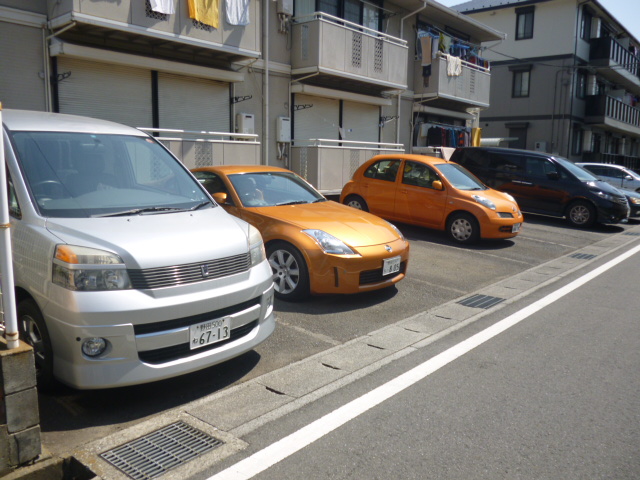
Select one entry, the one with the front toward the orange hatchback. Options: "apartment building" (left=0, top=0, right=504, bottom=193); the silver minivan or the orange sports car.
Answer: the apartment building

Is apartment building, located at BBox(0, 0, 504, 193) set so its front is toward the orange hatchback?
yes

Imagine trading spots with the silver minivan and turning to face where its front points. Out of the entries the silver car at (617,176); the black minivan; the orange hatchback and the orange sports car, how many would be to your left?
4

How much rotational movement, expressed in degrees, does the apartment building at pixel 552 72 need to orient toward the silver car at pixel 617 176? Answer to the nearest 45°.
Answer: approximately 45° to its right

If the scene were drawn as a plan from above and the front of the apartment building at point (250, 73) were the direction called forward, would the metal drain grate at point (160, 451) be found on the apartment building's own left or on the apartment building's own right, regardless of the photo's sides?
on the apartment building's own right

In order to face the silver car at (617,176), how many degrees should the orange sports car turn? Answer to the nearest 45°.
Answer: approximately 90° to its left

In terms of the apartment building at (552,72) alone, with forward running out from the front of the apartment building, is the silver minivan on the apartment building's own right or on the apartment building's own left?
on the apartment building's own right

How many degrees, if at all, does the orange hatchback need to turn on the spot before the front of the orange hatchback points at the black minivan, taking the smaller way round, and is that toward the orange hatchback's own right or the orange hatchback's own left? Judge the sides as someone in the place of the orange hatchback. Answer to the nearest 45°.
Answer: approximately 90° to the orange hatchback's own left

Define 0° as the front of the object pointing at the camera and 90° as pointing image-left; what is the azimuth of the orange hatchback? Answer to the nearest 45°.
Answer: approximately 315°

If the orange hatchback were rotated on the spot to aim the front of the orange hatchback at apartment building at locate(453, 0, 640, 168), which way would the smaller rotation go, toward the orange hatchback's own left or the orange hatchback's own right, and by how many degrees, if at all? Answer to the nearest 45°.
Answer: approximately 135° to the orange hatchback's own left
